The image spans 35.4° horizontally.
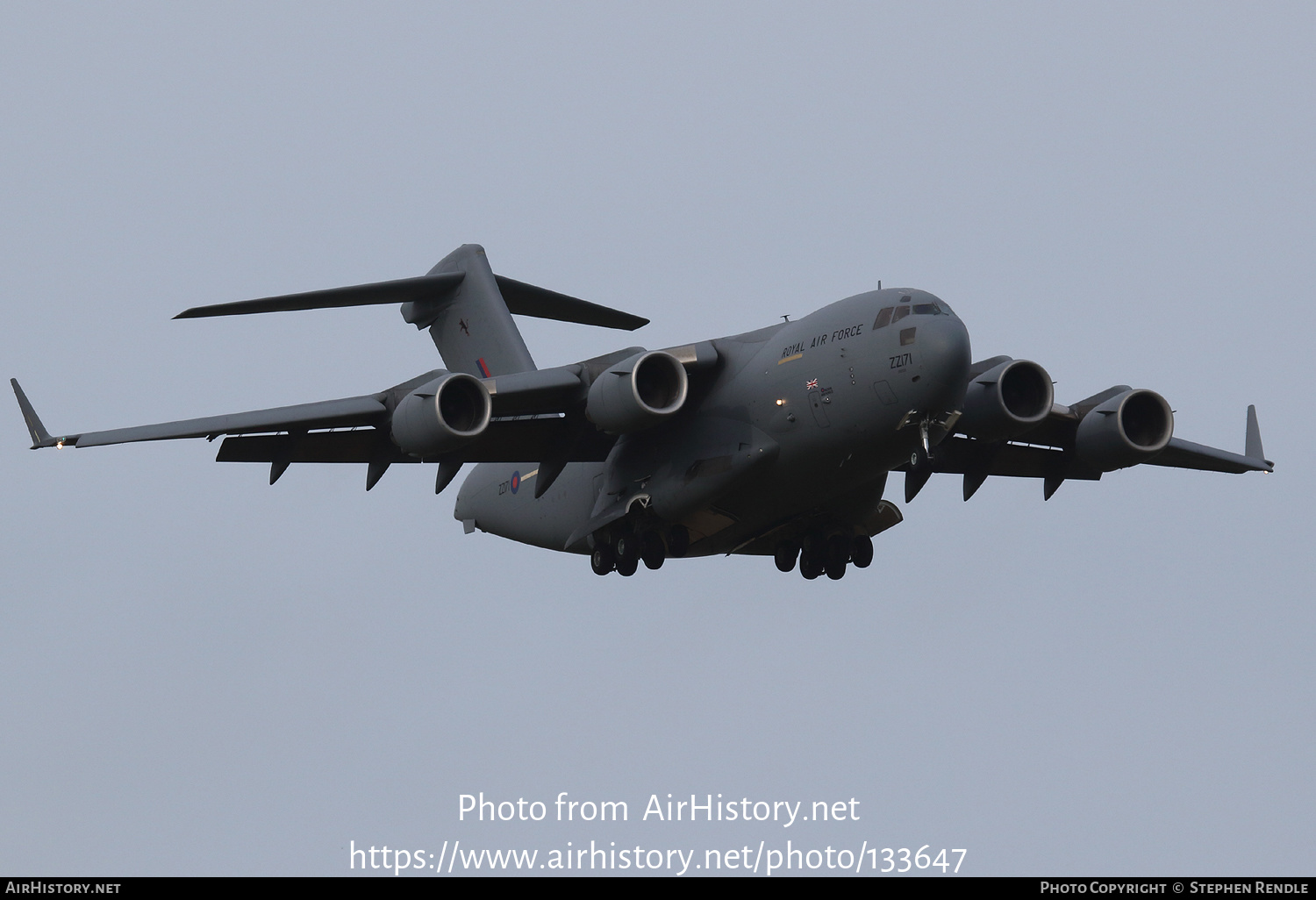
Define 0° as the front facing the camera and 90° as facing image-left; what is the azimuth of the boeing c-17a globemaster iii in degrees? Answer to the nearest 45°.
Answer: approximately 315°
